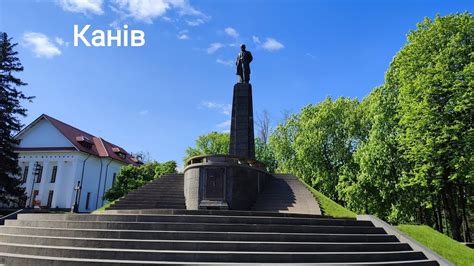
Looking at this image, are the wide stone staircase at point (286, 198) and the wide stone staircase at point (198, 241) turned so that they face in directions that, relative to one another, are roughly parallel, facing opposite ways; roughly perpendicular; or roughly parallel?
roughly parallel

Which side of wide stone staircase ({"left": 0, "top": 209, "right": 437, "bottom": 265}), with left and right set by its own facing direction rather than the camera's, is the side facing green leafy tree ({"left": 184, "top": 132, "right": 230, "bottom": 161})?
back

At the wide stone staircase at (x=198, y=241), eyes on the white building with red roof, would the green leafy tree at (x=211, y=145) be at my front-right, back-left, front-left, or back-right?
front-right

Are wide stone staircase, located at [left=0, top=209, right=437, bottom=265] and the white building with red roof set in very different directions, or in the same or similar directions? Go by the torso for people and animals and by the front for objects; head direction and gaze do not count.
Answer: same or similar directions

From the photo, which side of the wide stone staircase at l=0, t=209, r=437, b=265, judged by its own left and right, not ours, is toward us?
front

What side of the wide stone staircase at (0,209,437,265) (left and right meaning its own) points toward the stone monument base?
back

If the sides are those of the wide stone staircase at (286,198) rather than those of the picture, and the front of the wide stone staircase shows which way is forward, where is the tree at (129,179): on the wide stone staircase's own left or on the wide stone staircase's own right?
on the wide stone staircase's own right

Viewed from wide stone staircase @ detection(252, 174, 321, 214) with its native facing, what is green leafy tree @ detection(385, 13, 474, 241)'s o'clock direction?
The green leafy tree is roughly at 9 o'clock from the wide stone staircase.

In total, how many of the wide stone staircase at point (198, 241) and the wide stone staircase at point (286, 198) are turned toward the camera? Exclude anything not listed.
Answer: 2

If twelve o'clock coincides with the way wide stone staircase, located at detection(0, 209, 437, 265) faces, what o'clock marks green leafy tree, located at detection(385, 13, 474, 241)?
The green leafy tree is roughly at 8 o'clock from the wide stone staircase.

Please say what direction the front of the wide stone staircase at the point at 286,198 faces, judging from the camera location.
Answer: facing the viewer

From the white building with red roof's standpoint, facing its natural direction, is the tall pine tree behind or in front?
in front
